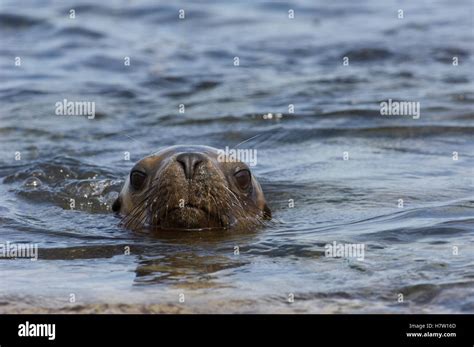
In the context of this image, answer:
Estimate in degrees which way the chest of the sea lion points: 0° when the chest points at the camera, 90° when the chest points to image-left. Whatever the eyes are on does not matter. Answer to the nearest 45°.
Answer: approximately 0°
